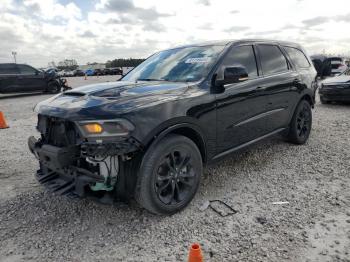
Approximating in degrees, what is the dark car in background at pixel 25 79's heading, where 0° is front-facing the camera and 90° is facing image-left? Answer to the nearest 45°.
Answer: approximately 270°

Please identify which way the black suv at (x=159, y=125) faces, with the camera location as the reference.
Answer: facing the viewer and to the left of the viewer

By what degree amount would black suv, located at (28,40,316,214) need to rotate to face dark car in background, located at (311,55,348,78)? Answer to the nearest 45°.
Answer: approximately 180°

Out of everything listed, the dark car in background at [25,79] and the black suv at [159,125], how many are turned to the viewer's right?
1

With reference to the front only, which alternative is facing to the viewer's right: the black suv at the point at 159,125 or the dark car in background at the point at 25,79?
the dark car in background

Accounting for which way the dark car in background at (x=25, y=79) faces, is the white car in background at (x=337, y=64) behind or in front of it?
in front

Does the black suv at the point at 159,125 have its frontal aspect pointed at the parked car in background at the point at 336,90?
no

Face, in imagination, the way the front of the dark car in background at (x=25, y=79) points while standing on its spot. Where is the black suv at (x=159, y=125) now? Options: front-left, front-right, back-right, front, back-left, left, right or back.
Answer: right

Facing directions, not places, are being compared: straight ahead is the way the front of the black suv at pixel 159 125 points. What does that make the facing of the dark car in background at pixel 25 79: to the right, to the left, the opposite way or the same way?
the opposite way

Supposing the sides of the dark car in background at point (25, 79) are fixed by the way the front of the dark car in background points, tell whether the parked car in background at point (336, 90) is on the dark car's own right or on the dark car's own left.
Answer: on the dark car's own right

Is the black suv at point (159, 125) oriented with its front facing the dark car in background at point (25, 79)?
no
